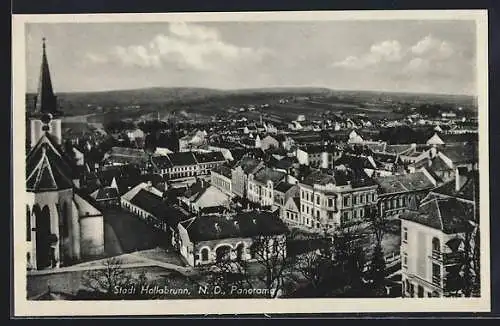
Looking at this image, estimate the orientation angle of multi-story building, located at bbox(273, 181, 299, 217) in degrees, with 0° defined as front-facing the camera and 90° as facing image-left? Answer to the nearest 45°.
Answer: approximately 45°

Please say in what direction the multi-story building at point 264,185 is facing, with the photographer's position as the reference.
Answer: facing the viewer and to the left of the viewer

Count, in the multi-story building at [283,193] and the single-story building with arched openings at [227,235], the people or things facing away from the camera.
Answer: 0
